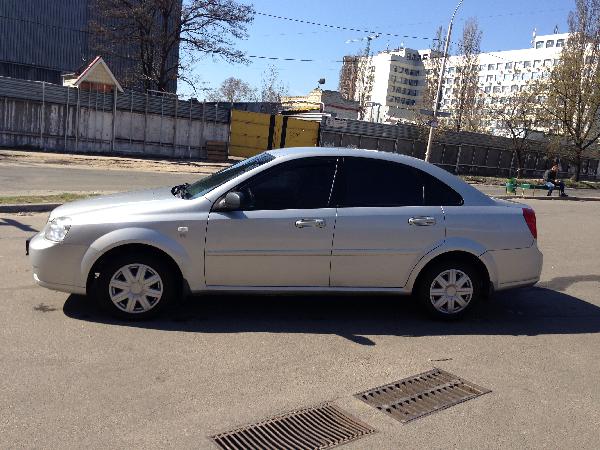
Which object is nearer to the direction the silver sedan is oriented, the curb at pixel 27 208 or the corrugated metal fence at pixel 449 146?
the curb

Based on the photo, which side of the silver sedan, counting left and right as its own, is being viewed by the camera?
left

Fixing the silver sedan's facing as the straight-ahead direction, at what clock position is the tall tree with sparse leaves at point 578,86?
The tall tree with sparse leaves is roughly at 4 o'clock from the silver sedan.

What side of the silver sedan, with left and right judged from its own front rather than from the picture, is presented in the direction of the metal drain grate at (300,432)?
left

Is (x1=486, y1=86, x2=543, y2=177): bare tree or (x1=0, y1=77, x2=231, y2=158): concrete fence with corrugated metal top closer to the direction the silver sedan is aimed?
the concrete fence with corrugated metal top

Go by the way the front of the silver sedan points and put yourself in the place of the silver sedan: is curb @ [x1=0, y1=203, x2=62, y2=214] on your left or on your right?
on your right

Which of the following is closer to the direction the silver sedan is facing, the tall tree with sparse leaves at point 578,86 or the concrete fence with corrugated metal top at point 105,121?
the concrete fence with corrugated metal top

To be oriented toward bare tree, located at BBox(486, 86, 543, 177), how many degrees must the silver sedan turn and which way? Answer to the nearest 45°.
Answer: approximately 135° to its right
